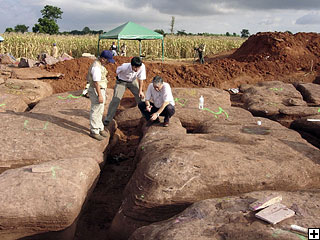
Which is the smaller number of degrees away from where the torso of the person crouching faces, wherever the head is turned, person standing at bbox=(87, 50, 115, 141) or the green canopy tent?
the person standing

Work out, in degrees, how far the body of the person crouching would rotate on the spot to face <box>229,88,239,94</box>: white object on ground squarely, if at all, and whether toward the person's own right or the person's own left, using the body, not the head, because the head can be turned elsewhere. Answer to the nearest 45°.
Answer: approximately 135° to the person's own left

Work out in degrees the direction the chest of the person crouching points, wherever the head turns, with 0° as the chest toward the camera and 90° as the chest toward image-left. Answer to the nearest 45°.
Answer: approximately 0°

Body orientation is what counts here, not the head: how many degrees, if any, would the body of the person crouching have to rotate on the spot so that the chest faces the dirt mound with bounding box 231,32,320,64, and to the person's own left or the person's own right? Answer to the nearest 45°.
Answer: approximately 135° to the person's own left

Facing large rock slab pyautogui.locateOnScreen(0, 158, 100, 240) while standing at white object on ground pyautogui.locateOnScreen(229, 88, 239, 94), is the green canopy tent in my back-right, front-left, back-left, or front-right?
back-right

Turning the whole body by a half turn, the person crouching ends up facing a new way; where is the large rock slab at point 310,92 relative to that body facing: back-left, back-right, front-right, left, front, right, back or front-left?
front-right

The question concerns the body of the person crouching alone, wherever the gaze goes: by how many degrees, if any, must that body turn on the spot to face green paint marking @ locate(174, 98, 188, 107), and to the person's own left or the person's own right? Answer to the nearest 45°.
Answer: approximately 180°

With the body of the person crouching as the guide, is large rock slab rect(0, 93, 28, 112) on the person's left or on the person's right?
on the person's right

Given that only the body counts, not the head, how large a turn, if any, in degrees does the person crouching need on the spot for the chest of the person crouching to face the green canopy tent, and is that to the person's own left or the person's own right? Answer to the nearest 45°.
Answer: approximately 180°

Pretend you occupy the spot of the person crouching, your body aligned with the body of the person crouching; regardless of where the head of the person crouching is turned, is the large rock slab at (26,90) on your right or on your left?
on your right
